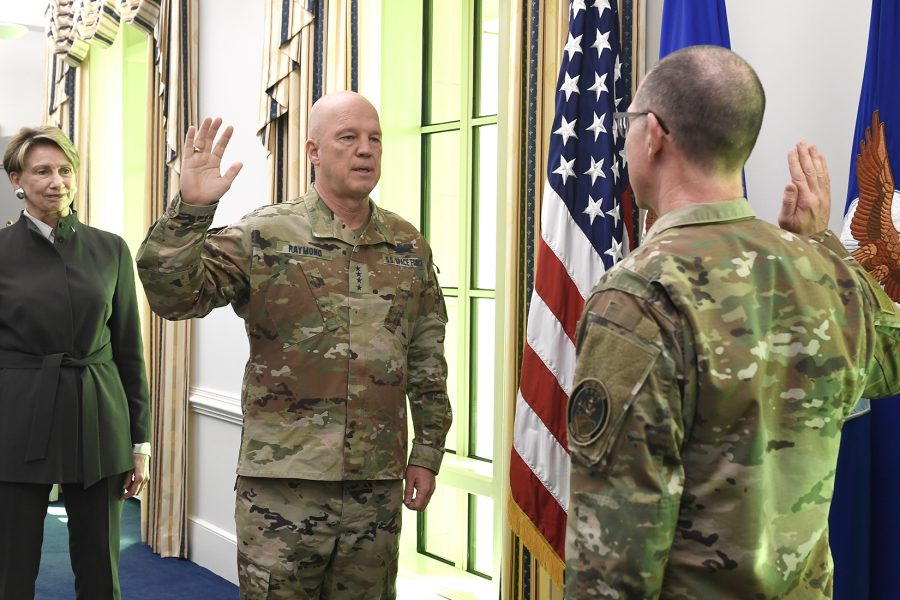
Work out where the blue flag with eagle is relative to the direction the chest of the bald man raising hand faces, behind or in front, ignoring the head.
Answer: in front

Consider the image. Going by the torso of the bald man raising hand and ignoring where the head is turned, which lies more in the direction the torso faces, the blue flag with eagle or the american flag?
the blue flag with eagle

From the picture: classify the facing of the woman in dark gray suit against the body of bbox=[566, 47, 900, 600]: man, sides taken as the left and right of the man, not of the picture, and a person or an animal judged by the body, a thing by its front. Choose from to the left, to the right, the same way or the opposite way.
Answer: the opposite way

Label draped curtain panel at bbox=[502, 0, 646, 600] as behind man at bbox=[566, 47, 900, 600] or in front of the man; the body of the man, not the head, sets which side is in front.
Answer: in front

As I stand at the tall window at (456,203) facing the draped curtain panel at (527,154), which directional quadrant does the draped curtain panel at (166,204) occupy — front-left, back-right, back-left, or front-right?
back-right

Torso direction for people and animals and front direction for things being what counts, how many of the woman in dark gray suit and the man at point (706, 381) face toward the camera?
1

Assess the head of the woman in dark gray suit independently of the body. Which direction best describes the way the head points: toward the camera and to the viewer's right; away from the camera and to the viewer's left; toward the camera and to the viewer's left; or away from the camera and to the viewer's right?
toward the camera and to the viewer's right

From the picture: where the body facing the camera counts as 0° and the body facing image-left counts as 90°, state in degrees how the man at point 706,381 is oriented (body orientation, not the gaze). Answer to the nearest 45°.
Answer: approximately 135°

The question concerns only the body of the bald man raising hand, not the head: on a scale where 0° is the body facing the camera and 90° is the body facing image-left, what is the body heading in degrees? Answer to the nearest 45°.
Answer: approximately 315°

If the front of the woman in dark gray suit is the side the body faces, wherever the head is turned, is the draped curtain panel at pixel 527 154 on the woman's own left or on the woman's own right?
on the woman's own left
